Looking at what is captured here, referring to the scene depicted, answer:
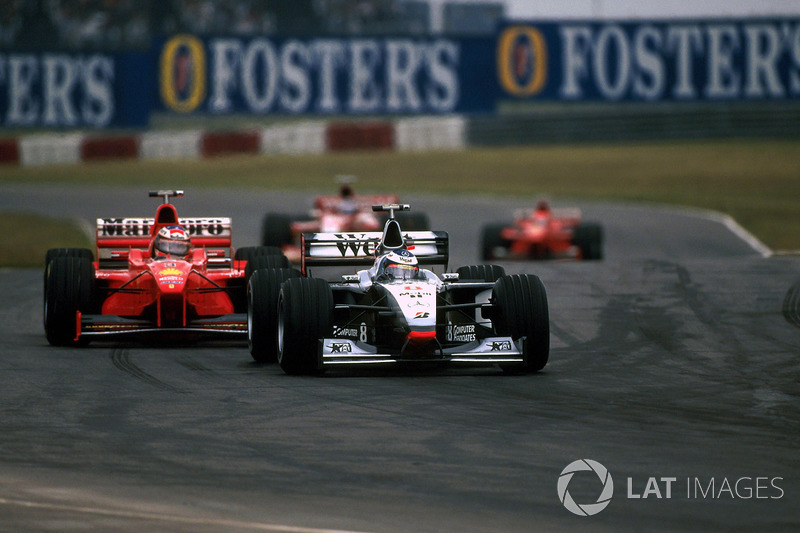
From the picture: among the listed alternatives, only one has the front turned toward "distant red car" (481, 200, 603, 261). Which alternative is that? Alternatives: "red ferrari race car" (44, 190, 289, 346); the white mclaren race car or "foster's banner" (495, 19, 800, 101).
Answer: the foster's banner

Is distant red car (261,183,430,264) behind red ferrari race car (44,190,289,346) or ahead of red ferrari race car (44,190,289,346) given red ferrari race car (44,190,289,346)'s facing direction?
behind

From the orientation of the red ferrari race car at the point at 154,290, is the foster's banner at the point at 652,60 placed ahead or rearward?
rearward

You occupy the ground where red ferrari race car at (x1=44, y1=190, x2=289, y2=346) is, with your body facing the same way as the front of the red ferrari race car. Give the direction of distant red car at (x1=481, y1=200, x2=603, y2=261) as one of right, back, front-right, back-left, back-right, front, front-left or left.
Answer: back-left

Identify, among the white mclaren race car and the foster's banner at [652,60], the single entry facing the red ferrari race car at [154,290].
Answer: the foster's banner

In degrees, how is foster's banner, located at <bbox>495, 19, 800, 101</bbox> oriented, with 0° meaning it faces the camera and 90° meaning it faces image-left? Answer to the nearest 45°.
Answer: approximately 0°

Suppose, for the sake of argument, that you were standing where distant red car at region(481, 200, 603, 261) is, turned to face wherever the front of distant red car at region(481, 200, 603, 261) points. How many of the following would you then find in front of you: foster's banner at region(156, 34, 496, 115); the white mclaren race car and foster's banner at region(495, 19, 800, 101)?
1

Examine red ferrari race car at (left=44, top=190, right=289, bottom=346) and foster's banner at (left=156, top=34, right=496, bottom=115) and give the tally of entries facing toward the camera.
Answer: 2
